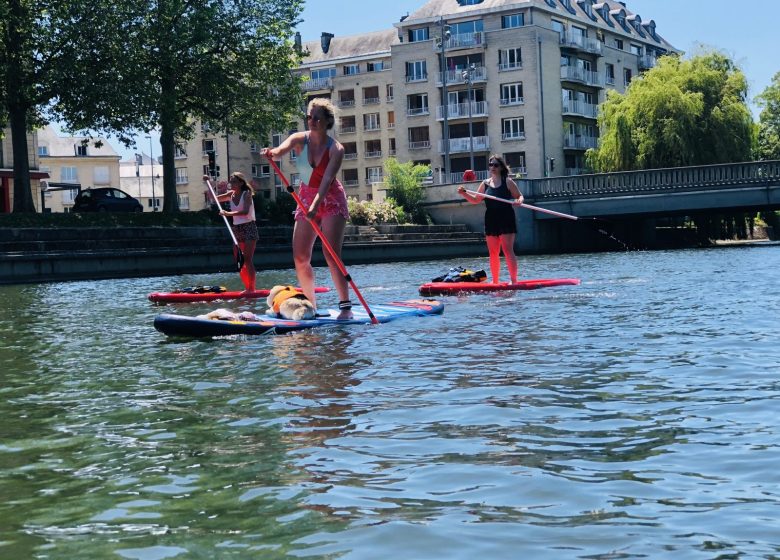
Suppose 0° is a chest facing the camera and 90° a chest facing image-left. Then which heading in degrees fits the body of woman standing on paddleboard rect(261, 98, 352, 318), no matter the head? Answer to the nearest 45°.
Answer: approximately 45°

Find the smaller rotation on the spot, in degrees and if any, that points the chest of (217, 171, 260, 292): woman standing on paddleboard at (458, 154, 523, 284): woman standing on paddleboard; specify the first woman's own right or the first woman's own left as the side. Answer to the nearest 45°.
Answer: approximately 135° to the first woman's own left

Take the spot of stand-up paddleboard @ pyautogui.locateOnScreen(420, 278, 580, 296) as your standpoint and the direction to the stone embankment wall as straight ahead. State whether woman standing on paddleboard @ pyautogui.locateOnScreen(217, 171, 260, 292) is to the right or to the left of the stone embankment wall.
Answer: left

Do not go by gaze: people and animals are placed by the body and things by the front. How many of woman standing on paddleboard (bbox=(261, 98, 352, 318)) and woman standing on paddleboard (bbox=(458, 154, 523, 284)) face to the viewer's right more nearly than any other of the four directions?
0

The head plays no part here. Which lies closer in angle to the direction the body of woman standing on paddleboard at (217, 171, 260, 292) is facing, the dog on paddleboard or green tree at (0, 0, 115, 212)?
the dog on paddleboard

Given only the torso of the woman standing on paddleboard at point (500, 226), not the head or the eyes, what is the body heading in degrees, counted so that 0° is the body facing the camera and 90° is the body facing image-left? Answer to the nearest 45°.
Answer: approximately 45°

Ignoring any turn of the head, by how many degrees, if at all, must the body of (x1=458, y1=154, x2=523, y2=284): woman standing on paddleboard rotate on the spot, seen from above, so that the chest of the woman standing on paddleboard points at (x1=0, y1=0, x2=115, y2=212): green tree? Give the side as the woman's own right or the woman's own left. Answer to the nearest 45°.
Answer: approximately 90° to the woman's own right

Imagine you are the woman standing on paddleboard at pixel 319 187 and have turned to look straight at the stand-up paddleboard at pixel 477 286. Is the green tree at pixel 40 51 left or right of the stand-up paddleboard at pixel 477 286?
left
